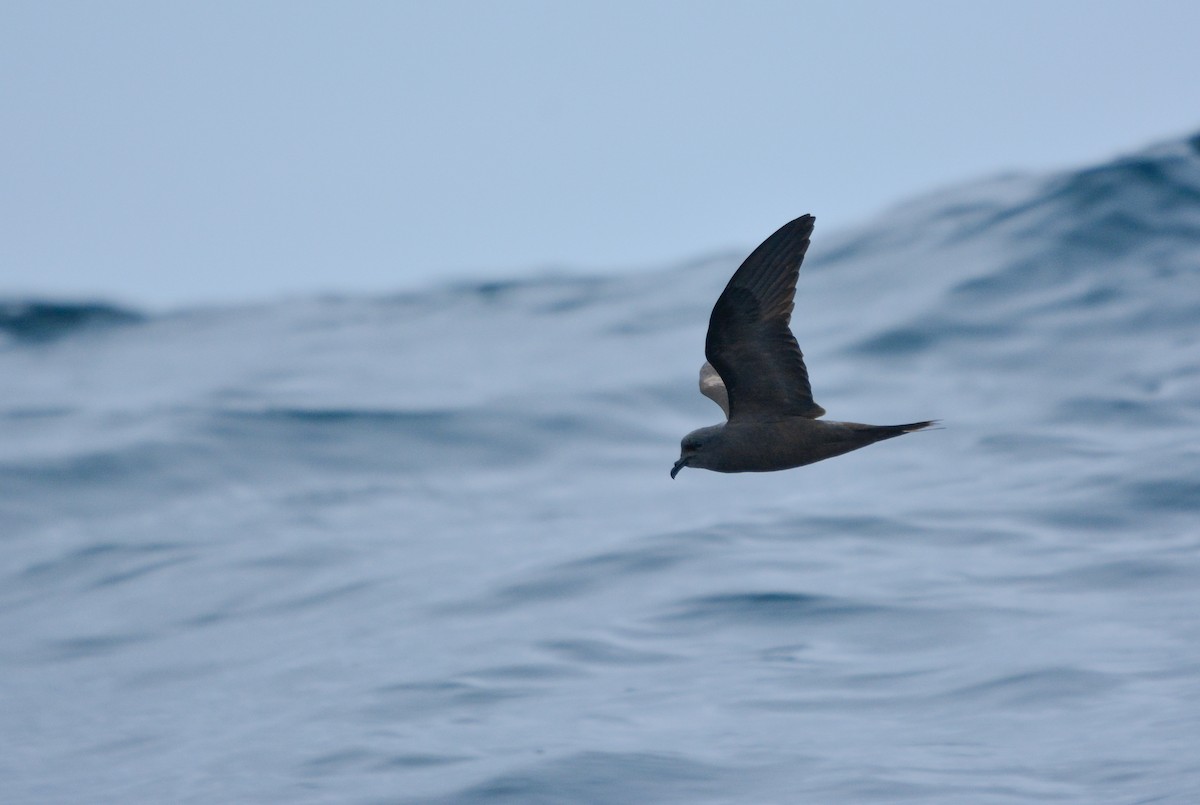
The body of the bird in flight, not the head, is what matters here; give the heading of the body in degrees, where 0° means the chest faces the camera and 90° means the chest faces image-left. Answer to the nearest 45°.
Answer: approximately 90°
